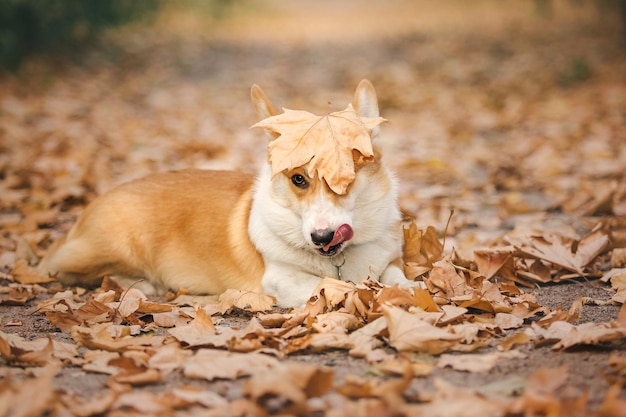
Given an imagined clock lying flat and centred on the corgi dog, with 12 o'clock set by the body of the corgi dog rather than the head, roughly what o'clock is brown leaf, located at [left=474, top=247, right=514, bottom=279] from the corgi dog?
The brown leaf is roughly at 11 o'clock from the corgi dog.

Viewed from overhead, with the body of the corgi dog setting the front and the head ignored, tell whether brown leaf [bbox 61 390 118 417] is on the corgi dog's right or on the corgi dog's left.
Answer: on the corgi dog's right

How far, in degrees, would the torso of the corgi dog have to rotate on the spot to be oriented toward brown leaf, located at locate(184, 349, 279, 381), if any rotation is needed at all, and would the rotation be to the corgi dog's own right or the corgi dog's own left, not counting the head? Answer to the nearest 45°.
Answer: approximately 45° to the corgi dog's own right

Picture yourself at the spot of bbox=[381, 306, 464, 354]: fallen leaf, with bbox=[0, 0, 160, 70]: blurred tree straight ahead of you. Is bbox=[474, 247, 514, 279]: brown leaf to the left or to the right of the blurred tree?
right

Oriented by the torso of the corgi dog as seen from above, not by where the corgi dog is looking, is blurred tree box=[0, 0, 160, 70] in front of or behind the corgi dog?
behind

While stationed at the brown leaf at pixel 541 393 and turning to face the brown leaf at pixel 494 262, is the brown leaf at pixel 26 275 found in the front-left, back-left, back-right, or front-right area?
front-left

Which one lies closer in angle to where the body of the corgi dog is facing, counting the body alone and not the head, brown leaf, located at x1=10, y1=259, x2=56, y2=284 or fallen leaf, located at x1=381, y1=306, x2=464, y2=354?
the fallen leaf

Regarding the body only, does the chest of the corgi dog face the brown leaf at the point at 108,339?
no

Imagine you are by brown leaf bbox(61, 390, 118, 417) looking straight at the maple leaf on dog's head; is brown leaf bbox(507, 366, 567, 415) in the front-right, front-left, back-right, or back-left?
front-right

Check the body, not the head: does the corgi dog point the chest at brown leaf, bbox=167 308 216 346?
no

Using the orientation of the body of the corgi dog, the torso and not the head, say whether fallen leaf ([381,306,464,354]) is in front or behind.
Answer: in front

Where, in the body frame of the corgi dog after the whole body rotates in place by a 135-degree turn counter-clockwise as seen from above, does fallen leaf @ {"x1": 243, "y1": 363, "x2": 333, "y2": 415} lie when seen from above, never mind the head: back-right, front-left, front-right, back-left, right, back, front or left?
back

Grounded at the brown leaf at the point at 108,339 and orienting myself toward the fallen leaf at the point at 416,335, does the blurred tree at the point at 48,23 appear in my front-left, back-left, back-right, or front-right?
back-left

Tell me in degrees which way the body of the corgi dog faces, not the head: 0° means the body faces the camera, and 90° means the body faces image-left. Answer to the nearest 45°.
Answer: approximately 315°
